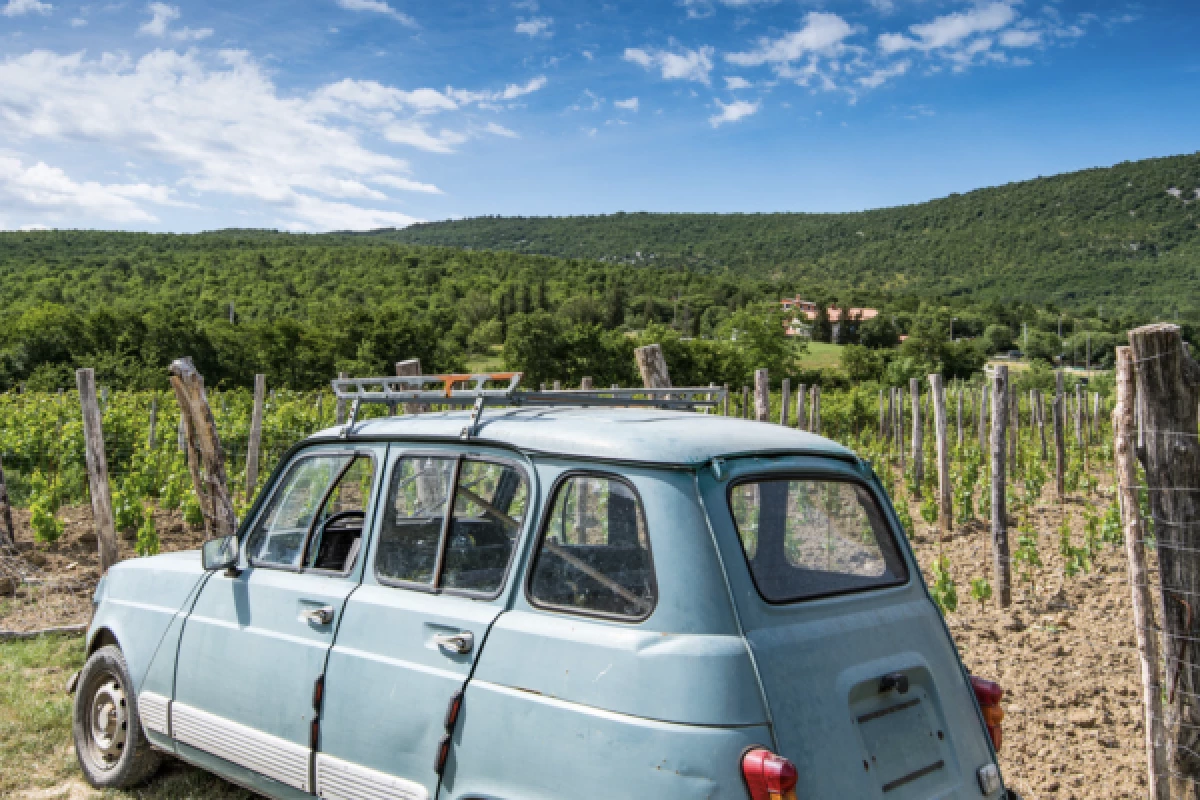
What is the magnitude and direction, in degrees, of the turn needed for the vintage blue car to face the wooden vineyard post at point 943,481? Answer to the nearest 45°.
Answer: approximately 90° to its right

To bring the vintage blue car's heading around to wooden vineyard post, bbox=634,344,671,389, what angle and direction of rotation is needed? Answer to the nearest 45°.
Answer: approximately 45° to its right

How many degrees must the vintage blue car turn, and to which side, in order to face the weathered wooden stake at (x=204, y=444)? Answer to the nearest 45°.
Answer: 0° — it already faces it

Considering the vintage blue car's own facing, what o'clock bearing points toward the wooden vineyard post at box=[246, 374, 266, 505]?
The wooden vineyard post is roughly at 1 o'clock from the vintage blue car.

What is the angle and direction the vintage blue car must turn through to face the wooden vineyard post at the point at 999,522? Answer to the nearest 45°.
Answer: approximately 90° to its right

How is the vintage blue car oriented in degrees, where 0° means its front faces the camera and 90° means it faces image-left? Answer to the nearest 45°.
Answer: approximately 135°

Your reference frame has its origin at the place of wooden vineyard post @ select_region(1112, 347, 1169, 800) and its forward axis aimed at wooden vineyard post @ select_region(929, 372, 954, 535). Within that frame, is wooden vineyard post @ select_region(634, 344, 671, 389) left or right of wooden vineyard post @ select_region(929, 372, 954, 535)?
left

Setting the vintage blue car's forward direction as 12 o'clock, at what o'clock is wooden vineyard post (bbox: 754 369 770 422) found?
The wooden vineyard post is roughly at 2 o'clock from the vintage blue car.

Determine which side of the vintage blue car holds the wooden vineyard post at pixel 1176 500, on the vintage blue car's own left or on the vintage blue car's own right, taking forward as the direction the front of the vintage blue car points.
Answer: on the vintage blue car's own right

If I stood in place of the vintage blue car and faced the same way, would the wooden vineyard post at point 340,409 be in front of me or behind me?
in front
